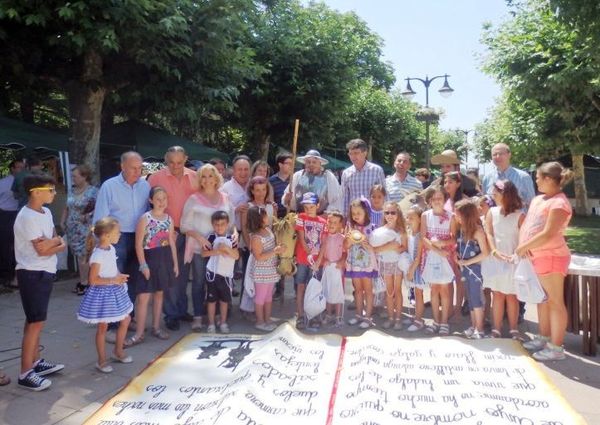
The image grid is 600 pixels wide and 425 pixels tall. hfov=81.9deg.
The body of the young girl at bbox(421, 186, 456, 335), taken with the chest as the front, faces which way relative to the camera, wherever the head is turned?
toward the camera

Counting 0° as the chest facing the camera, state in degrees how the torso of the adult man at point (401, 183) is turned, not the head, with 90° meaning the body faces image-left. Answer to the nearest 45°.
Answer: approximately 0°

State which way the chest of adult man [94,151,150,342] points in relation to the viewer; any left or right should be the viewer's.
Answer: facing the viewer and to the right of the viewer

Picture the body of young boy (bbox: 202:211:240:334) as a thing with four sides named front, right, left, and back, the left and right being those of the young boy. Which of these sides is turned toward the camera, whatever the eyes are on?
front

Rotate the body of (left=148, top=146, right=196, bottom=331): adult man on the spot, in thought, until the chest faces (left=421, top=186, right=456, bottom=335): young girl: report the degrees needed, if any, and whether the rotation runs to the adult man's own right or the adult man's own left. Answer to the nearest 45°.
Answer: approximately 90° to the adult man's own left

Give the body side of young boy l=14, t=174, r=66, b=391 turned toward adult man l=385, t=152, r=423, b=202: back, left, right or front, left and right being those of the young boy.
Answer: front

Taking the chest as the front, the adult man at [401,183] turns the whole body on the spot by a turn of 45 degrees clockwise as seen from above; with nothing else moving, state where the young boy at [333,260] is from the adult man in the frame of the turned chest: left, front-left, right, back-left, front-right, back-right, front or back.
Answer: front

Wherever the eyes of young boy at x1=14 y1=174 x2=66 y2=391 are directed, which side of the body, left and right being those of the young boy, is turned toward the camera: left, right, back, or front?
right

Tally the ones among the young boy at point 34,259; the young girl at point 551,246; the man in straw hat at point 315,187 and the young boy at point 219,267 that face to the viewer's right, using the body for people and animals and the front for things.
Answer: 1

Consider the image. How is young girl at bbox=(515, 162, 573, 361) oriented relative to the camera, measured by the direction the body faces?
to the viewer's left
